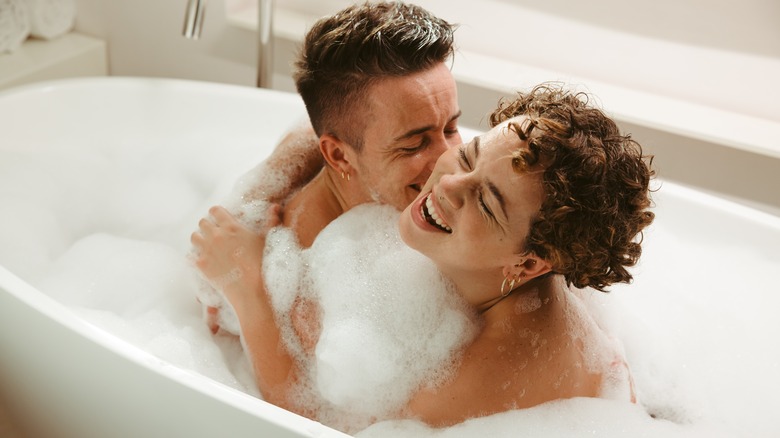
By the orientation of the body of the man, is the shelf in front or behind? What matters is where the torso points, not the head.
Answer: behind

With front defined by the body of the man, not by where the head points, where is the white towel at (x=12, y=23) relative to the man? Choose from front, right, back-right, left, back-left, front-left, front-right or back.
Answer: back

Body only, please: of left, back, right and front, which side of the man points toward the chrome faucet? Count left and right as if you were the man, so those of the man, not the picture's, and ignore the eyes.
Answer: back

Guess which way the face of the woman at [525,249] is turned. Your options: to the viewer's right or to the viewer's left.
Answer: to the viewer's left
